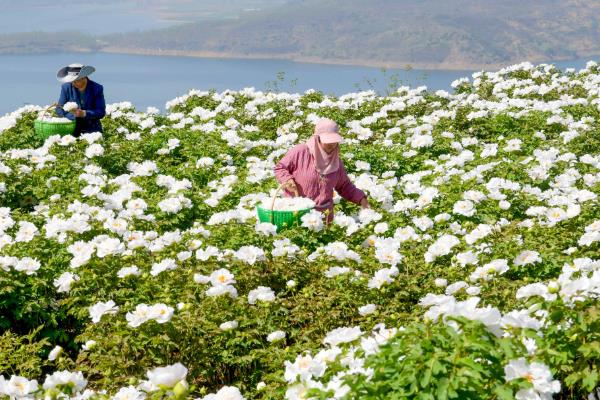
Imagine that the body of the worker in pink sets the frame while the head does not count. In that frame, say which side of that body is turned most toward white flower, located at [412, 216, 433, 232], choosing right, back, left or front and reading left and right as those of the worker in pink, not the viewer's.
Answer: front

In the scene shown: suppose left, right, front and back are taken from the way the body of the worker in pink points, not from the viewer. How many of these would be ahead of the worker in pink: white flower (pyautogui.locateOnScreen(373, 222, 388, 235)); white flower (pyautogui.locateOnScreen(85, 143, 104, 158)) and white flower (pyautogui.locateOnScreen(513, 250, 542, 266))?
2

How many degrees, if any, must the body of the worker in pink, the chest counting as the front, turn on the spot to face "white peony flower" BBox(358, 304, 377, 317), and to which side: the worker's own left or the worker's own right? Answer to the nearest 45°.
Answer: approximately 45° to the worker's own right

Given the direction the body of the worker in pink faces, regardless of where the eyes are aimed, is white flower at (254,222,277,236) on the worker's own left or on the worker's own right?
on the worker's own right

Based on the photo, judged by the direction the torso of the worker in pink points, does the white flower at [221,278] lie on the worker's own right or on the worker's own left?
on the worker's own right

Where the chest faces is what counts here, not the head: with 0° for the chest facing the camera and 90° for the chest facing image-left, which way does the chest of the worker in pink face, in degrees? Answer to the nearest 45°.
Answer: approximately 315°

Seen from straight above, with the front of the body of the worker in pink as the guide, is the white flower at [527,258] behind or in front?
in front

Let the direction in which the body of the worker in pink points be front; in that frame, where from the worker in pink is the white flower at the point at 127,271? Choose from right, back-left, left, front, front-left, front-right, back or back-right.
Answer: right

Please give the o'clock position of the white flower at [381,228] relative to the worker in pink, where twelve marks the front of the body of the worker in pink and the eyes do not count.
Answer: The white flower is roughly at 12 o'clock from the worker in pink.

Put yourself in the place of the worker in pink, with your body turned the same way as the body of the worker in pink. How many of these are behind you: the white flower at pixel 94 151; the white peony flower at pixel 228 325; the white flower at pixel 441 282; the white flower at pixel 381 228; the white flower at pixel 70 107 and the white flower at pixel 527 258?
2

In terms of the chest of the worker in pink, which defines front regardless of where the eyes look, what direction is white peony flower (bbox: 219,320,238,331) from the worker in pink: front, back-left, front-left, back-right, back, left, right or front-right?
front-right

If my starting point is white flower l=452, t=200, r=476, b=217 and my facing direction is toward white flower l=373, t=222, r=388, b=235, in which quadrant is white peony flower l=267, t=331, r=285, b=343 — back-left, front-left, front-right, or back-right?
front-left
